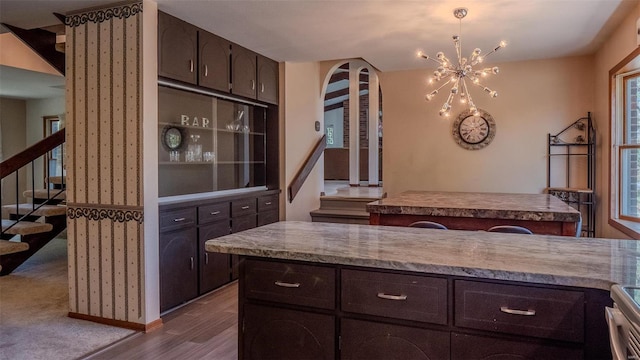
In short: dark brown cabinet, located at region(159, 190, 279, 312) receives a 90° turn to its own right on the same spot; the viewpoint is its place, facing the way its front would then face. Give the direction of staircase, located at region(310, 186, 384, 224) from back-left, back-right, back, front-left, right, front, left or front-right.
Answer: back

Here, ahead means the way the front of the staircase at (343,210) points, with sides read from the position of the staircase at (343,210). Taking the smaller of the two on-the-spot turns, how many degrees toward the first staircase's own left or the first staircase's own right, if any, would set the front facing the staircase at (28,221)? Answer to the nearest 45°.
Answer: approximately 90° to the first staircase's own right

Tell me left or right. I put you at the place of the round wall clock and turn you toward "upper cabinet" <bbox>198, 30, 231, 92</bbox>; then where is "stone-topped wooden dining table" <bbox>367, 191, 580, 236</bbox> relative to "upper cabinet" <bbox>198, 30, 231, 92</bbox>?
left

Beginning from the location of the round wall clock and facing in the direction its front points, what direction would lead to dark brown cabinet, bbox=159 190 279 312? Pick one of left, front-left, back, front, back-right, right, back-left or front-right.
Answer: front-right

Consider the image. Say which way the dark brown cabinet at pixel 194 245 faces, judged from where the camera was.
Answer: facing the viewer and to the right of the viewer

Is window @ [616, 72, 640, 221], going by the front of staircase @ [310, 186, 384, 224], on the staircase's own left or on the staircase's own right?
on the staircase's own left

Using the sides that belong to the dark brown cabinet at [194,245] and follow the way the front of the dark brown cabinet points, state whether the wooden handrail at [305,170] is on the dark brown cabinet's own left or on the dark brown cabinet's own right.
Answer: on the dark brown cabinet's own left

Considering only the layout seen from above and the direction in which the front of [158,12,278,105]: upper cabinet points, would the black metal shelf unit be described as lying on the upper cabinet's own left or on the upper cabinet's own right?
on the upper cabinet's own left

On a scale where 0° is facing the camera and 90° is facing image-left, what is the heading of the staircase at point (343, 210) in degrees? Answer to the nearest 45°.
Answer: approximately 0°

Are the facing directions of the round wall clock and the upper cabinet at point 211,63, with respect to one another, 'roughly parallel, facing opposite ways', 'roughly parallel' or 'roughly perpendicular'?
roughly perpendicular

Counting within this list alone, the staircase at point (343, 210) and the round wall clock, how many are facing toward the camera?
2

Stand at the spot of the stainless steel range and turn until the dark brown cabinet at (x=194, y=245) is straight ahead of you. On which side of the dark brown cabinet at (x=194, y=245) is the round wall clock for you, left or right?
right

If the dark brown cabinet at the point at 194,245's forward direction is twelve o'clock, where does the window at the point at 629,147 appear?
The window is roughly at 11 o'clock from the dark brown cabinet.

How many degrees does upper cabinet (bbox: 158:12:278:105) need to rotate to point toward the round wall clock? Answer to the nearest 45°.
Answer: approximately 45° to its left
